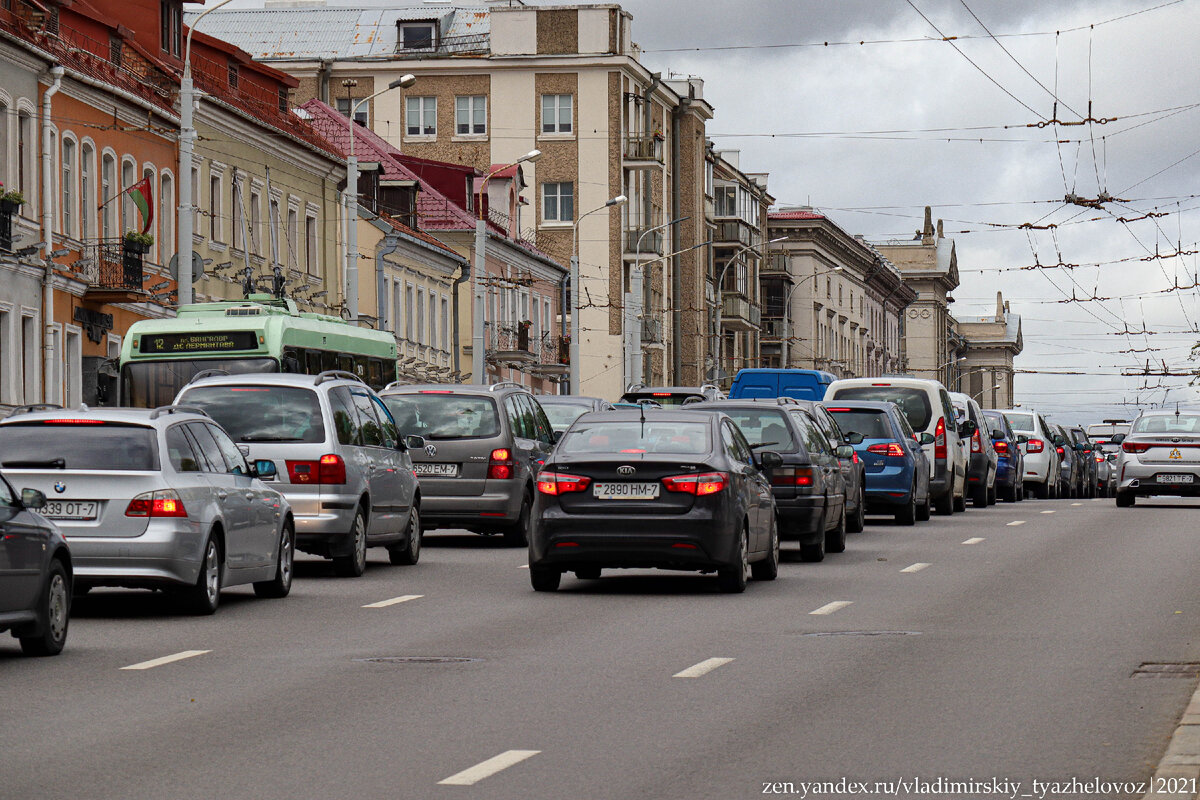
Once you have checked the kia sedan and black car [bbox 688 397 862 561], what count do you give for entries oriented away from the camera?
2

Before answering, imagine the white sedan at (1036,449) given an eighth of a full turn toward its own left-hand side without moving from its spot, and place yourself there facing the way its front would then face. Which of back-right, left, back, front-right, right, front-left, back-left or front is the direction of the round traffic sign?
left

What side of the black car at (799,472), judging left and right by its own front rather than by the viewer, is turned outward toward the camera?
back

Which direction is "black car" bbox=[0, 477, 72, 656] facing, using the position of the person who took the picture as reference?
facing away from the viewer and to the right of the viewer

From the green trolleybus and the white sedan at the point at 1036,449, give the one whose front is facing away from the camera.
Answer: the white sedan

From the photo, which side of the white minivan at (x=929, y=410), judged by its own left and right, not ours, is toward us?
back

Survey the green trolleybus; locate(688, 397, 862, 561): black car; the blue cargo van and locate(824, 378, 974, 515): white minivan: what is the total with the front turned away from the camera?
3

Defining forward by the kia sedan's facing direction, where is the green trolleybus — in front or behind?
in front

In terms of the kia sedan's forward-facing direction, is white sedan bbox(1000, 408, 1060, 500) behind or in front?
in front

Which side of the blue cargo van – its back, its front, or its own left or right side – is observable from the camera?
back

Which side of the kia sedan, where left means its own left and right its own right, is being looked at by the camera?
back

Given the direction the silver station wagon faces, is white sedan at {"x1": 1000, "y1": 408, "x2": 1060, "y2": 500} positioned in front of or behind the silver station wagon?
in front

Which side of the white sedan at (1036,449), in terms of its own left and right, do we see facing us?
back

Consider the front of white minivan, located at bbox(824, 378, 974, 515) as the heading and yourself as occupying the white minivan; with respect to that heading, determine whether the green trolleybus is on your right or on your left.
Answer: on your left
